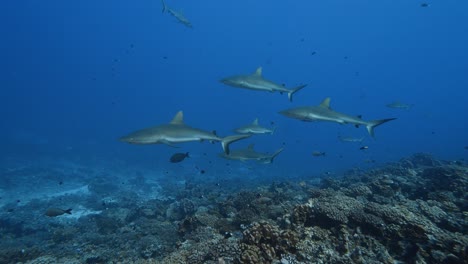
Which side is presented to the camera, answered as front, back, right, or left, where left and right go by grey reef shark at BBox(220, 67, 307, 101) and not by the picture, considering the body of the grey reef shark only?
left

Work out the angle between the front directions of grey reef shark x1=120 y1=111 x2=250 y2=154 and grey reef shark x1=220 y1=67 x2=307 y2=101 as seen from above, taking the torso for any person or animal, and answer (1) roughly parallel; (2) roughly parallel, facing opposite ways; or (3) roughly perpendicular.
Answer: roughly parallel

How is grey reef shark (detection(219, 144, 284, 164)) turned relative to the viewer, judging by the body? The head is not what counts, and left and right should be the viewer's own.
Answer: facing to the left of the viewer

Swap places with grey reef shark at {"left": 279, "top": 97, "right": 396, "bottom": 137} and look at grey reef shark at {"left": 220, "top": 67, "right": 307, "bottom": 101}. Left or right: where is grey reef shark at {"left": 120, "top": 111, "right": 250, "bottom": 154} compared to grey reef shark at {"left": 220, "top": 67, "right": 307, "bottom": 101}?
left

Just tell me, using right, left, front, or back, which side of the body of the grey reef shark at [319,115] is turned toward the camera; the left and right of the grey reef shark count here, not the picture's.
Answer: left

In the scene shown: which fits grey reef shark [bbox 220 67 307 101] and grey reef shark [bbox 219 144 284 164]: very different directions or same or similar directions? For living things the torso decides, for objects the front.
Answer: same or similar directions

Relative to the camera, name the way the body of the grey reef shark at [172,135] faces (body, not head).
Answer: to the viewer's left

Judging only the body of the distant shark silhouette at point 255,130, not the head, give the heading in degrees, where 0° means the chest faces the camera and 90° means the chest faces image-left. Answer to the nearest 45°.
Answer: approximately 90°

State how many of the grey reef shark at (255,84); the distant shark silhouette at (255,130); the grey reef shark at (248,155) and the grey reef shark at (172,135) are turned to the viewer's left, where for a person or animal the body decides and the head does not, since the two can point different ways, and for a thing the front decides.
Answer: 4

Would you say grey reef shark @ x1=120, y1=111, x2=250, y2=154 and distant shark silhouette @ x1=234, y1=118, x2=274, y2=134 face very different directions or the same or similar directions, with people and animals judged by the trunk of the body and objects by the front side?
same or similar directions
